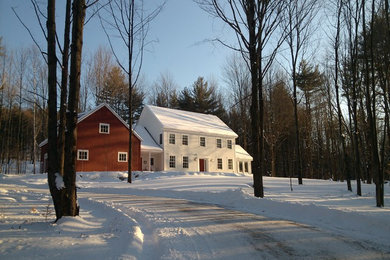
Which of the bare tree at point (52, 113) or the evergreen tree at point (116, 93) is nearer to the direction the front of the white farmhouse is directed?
the bare tree

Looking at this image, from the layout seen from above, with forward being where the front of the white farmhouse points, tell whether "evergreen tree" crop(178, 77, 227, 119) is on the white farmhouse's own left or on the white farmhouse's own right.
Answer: on the white farmhouse's own left

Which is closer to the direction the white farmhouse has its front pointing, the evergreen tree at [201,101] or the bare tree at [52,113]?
the bare tree

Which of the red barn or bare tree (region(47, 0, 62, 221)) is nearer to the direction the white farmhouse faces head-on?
the bare tree

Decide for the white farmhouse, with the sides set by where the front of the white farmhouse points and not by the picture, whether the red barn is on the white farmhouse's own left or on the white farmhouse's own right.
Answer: on the white farmhouse's own right

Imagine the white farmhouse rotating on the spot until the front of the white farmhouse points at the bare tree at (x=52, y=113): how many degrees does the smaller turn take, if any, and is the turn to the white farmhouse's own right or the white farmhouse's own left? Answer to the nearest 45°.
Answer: approximately 45° to the white farmhouse's own right

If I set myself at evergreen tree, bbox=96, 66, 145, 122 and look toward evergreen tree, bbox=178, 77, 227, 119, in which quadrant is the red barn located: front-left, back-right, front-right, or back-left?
back-right

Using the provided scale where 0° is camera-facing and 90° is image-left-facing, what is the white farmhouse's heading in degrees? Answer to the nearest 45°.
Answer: approximately 315°

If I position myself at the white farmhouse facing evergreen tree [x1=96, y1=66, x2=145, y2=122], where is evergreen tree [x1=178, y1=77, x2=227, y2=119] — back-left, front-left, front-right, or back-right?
front-right

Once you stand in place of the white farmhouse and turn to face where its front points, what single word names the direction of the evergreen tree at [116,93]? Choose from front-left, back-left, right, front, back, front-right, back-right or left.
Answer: back

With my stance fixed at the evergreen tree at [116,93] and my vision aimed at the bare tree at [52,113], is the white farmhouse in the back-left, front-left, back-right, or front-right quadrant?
front-left
